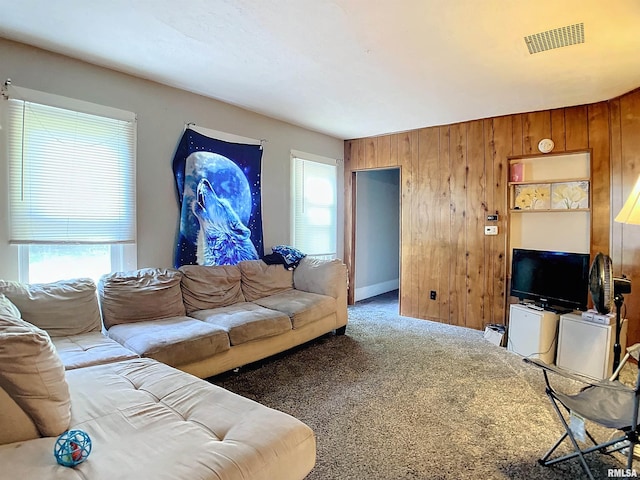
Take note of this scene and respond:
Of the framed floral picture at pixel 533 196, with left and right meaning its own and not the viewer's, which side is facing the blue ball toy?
front

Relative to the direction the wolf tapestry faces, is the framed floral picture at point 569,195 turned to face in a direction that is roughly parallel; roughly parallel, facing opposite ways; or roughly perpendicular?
roughly perpendicular

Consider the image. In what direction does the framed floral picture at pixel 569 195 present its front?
toward the camera

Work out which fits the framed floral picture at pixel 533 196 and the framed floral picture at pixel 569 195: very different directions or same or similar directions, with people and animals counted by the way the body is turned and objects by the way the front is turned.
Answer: same or similar directions

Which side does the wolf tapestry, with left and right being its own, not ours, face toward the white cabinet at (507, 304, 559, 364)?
front

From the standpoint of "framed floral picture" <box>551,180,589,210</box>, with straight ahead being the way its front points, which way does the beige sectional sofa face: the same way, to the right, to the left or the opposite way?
to the left

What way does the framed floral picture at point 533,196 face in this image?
toward the camera

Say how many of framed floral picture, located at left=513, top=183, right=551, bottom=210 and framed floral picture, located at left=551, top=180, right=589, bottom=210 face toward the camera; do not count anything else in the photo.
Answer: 2

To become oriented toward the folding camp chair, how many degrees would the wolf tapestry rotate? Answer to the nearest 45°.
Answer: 0° — it already faces it

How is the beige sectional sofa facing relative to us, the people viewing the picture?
facing the viewer and to the right of the viewer

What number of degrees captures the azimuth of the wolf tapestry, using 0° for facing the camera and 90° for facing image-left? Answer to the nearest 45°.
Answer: approximately 315°

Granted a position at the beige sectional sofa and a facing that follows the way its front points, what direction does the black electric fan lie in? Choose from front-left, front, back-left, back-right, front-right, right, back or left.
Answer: front-left
